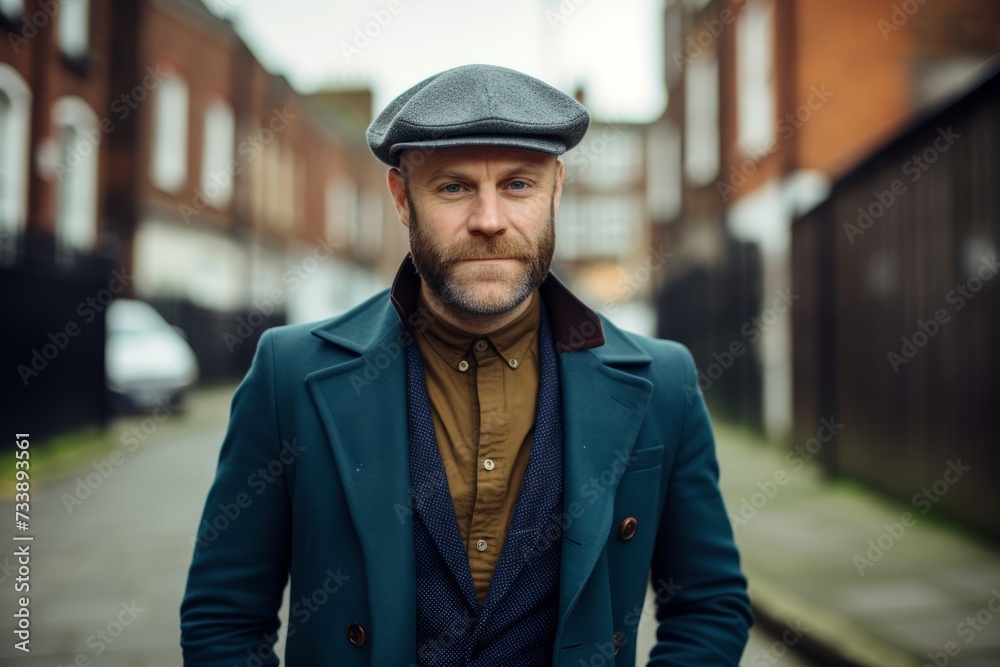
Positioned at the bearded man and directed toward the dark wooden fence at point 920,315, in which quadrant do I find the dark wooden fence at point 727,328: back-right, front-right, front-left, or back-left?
front-left

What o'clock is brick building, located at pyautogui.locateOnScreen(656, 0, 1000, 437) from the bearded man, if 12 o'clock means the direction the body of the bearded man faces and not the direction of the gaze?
The brick building is roughly at 7 o'clock from the bearded man.

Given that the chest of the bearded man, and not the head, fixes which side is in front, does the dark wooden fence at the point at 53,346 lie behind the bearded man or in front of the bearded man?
behind

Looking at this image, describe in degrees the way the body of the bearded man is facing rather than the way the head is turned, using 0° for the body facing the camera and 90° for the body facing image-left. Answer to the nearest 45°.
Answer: approximately 0°

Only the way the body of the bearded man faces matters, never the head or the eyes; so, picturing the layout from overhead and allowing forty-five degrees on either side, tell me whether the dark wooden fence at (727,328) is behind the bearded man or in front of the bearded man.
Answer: behind

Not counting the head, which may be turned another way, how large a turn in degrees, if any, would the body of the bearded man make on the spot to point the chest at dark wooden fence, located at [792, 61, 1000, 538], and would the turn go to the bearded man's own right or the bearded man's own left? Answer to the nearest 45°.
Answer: approximately 135° to the bearded man's own left

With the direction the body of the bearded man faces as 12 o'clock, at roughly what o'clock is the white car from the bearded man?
The white car is roughly at 5 o'clock from the bearded man.
